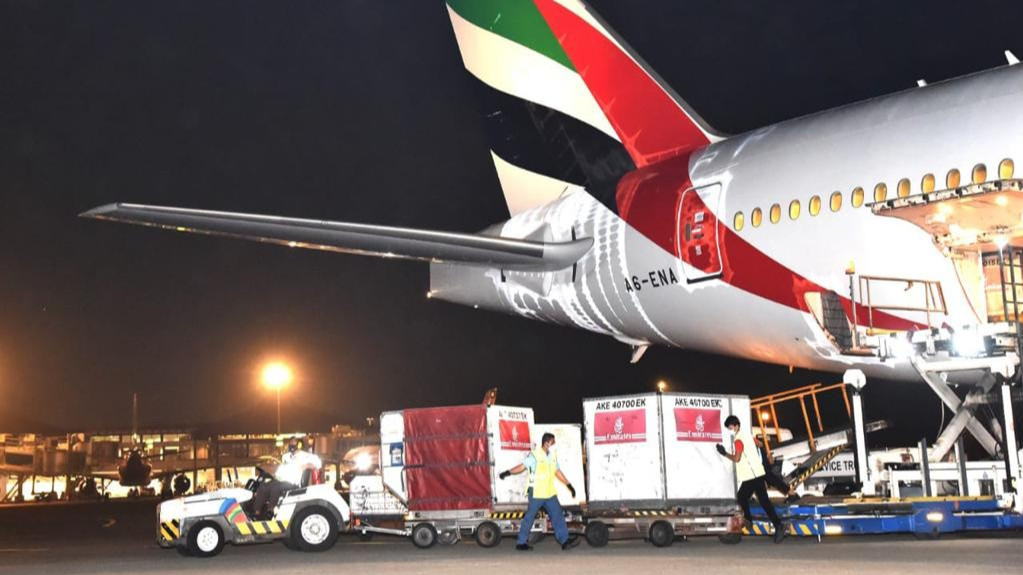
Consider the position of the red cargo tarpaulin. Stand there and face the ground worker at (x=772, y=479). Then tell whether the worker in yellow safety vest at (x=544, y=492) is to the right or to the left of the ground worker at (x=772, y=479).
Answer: right

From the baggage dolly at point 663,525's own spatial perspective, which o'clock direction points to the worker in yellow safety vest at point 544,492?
The worker in yellow safety vest is roughly at 11 o'clock from the baggage dolly.

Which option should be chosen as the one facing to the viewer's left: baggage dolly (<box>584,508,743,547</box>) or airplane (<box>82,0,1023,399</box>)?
the baggage dolly

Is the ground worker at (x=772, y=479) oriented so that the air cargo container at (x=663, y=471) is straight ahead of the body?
yes

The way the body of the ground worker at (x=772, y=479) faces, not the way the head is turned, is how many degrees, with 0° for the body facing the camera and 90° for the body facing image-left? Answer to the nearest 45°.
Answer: approximately 90°

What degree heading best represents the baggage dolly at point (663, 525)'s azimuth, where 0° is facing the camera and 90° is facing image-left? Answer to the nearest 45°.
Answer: approximately 90°

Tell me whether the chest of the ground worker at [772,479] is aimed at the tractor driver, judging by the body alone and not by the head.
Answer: yes

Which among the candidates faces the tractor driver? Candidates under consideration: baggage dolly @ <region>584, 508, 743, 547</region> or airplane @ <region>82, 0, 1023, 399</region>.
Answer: the baggage dolly

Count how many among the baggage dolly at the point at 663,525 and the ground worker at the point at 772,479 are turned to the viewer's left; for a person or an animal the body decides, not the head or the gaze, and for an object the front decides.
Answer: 2

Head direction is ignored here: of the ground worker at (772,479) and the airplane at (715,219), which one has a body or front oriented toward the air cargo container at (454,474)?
the ground worker

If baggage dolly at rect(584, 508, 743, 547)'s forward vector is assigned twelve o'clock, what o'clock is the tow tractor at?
The tow tractor is roughly at 12 o'clock from the baggage dolly.

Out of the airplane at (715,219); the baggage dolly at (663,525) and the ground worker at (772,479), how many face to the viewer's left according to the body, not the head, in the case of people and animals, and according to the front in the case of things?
2
